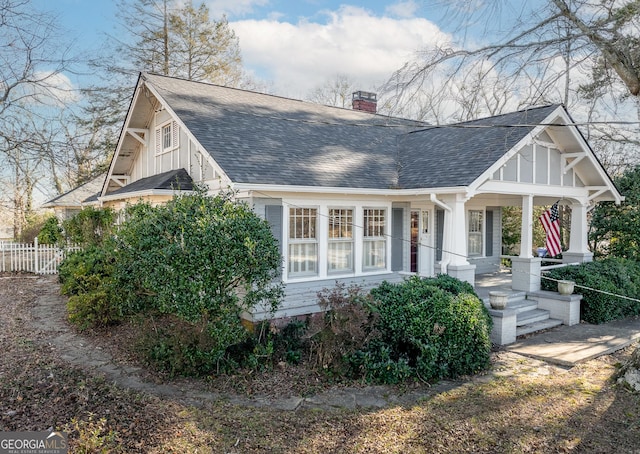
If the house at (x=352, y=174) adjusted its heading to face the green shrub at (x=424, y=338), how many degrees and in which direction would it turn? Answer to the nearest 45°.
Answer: approximately 45° to its right

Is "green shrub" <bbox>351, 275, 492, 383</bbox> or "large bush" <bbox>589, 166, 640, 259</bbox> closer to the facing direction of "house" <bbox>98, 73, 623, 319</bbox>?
the green shrub

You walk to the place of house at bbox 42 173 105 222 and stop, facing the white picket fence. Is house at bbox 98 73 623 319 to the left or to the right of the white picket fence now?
left

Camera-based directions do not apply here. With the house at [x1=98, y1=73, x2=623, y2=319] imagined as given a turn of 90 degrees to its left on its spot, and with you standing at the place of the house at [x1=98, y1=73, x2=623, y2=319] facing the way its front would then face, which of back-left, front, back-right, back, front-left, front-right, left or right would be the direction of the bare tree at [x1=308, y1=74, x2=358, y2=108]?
front-left

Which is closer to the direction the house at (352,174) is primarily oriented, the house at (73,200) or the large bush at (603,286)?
the large bush

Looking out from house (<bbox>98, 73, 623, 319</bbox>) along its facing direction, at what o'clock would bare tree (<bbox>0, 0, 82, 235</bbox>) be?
The bare tree is roughly at 4 o'clock from the house.

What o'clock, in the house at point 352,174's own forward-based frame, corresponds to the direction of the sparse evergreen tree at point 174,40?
The sparse evergreen tree is roughly at 6 o'clock from the house.

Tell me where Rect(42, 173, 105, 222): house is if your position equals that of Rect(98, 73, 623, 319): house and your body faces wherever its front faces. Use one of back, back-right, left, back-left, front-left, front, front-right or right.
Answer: back

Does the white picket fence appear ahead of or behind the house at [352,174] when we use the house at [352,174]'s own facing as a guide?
behind

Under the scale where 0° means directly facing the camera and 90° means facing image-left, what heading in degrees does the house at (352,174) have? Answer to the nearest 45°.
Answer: approximately 315°
